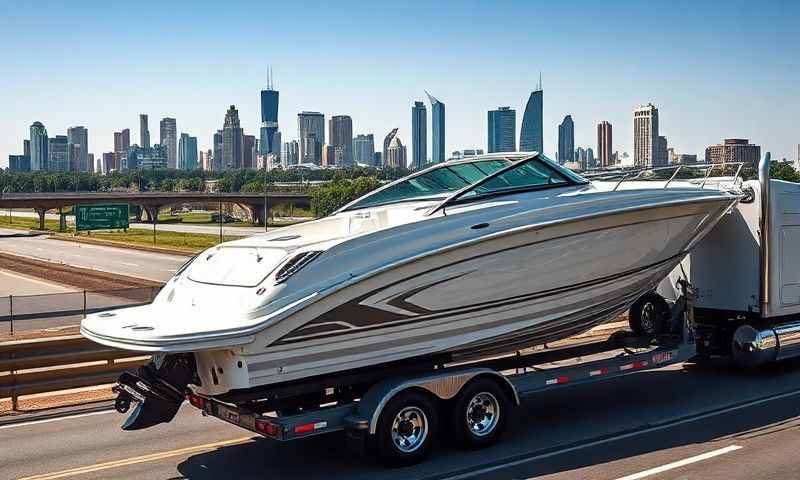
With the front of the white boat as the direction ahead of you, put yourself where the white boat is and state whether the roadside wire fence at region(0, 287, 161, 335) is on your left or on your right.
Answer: on your left

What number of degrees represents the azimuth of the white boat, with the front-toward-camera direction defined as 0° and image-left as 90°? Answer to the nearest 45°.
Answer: approximately 225°
